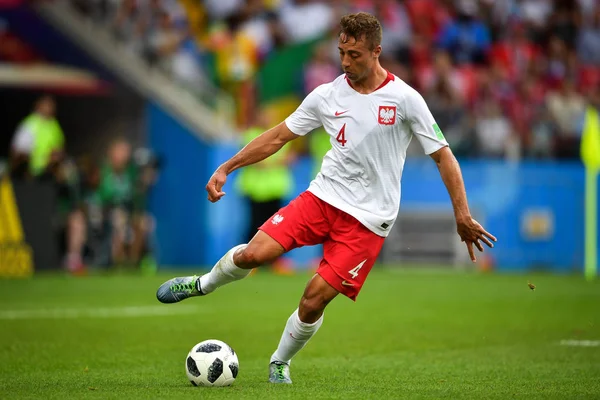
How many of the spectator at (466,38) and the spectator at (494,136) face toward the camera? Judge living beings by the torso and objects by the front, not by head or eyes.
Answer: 2

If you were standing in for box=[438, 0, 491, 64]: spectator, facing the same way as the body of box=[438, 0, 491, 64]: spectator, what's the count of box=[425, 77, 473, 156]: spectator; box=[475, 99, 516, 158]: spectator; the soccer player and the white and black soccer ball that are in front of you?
4

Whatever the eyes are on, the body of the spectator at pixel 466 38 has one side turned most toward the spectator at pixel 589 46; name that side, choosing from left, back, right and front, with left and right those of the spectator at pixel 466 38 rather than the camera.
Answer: left

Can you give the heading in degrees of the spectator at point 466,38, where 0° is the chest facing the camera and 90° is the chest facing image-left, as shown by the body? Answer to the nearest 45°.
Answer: approximately 0°

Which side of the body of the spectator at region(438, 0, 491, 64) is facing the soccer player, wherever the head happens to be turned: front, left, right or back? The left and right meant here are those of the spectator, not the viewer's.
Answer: front

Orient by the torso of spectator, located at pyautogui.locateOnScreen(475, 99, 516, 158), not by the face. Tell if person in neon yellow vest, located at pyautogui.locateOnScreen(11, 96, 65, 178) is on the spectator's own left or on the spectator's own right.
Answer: on the spectator's own right

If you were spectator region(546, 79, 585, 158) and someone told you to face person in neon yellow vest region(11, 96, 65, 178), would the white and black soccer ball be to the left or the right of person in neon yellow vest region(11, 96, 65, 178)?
left

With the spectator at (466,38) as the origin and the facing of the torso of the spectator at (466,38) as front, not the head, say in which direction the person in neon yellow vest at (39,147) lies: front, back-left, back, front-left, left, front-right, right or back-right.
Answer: front-right

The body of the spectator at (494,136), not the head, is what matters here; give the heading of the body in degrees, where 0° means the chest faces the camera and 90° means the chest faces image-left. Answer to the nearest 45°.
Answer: approximately 0°

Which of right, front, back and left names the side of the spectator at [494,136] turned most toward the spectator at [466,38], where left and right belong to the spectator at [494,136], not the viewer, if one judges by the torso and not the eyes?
back

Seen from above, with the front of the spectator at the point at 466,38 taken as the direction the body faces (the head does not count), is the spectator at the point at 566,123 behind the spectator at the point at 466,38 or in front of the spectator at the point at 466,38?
in front
